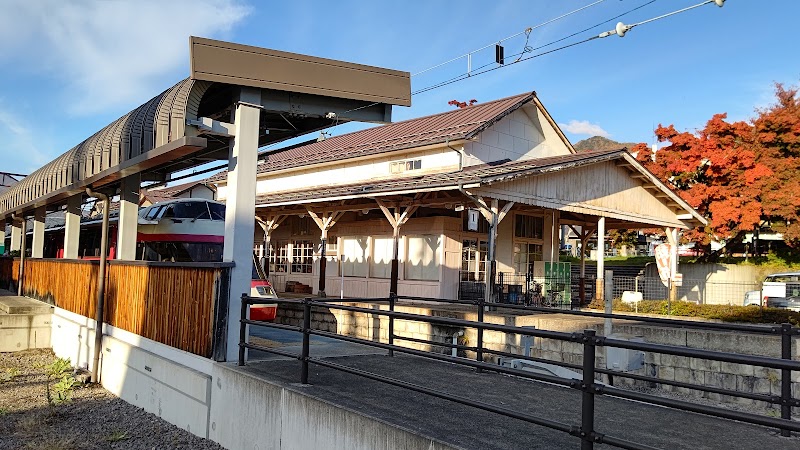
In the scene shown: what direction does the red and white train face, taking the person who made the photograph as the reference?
facing the viewer and to the right of the viewer

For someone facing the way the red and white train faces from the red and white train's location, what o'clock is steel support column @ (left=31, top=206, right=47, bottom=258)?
The steel support column is roughly at 6 o'clock from the red and white train.

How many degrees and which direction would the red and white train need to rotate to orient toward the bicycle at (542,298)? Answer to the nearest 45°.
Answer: approximately 45° to its left

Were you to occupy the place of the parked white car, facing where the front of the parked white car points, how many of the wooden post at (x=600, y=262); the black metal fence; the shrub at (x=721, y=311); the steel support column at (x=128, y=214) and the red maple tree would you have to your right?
1

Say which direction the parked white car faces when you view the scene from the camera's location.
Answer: facing to the left of the viewer

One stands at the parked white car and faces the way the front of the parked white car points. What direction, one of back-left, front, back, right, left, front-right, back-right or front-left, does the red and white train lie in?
front-left

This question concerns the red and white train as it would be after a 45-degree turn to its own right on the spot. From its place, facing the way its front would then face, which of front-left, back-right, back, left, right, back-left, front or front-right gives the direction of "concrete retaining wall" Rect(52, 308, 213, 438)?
front
